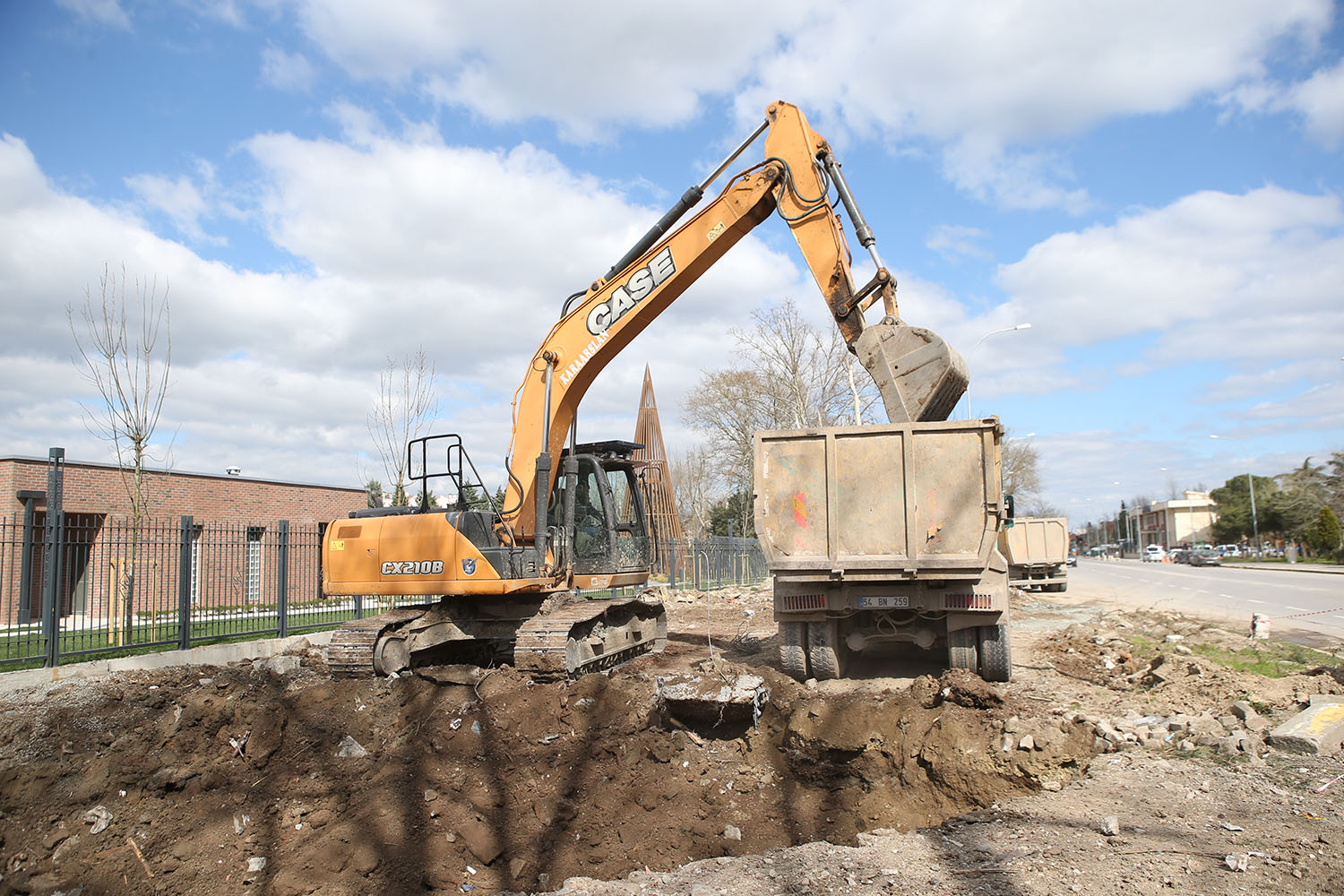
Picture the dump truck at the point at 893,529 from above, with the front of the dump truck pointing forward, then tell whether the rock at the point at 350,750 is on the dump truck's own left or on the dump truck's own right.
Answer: on the dump truck's own left

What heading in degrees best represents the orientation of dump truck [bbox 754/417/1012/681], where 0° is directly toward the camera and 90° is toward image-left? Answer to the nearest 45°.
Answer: approximately 180°

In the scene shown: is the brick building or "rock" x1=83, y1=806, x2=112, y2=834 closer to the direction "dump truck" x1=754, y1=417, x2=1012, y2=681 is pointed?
the brick building

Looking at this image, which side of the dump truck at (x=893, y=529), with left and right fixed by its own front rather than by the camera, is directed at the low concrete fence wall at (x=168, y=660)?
left

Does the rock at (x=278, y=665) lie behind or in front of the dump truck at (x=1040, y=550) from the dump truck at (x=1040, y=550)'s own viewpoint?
behind

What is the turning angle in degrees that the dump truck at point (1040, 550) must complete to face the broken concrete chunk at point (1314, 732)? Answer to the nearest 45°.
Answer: approximately 180°

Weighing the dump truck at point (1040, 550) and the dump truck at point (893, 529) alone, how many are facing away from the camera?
2

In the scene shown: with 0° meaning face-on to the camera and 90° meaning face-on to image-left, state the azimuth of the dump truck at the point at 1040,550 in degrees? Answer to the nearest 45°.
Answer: approximately 180°

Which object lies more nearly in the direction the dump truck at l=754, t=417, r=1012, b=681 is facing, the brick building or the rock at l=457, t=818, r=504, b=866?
the brick building

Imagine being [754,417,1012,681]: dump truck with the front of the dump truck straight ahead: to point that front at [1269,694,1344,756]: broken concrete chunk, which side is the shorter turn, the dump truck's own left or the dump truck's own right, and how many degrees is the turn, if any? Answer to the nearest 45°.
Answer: approximately 135° to the dump truck's own right

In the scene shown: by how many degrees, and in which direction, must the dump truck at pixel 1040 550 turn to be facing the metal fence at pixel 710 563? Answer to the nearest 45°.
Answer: approximately 90° to its left

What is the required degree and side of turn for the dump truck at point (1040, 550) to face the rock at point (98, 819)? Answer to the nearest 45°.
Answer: approximately 180°

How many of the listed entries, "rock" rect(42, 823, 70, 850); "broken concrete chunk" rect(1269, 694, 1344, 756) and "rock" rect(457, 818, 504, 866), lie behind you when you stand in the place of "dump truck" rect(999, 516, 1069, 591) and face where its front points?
3

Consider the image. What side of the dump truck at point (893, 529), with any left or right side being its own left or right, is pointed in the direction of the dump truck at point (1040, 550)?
front
